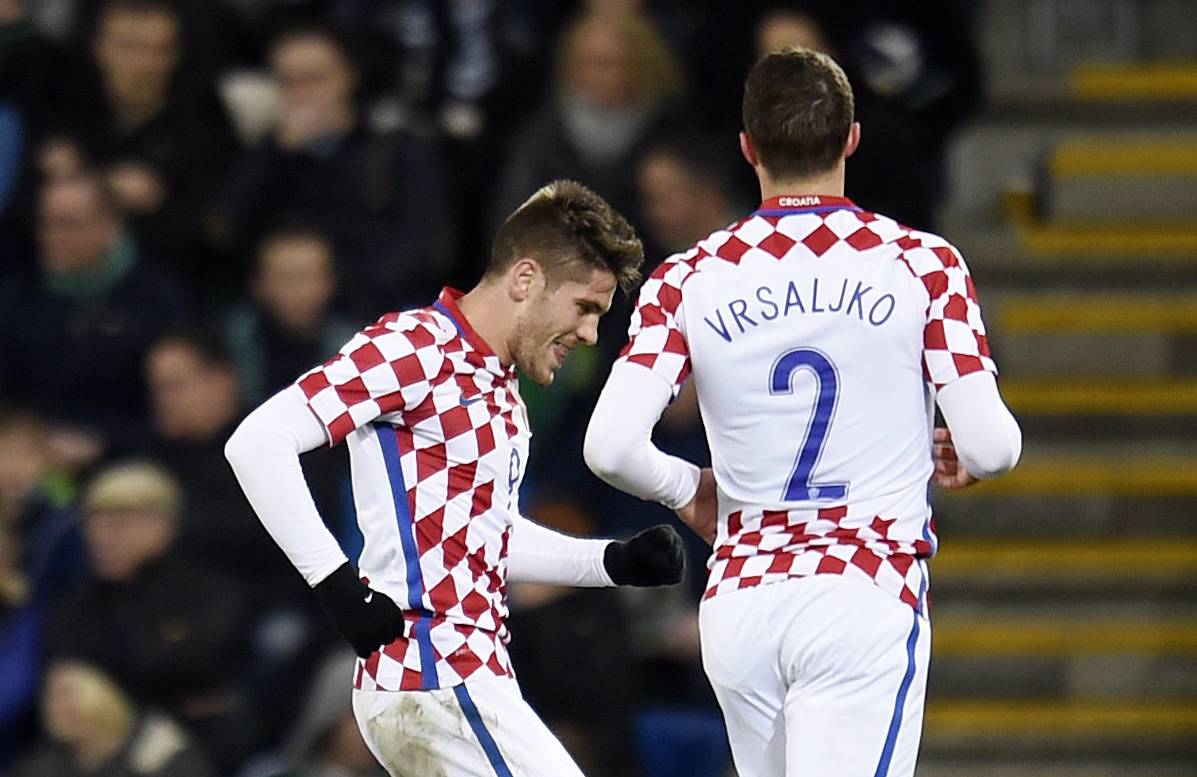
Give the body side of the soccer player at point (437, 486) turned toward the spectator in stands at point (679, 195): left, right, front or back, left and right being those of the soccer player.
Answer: left

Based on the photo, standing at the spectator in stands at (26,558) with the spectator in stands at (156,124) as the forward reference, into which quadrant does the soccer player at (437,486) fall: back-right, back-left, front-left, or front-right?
back-right

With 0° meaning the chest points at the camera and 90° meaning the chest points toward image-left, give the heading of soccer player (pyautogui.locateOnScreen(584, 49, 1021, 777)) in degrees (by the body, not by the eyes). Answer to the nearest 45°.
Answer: approximately 180°

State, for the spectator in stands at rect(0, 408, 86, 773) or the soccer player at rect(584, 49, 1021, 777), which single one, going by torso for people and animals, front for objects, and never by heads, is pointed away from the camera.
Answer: the soccer player

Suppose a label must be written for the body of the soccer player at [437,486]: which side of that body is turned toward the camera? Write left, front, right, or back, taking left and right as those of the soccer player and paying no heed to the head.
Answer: right

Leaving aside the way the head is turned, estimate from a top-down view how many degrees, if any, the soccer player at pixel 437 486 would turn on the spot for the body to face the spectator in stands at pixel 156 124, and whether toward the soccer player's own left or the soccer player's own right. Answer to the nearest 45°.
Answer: approximately 90° to the soccer player's own left

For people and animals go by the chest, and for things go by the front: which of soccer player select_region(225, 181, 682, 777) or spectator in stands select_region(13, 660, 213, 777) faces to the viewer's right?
the soccer player
